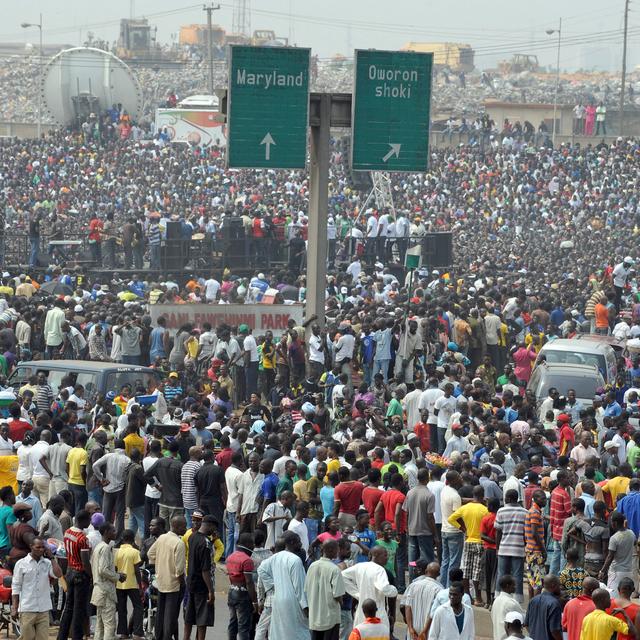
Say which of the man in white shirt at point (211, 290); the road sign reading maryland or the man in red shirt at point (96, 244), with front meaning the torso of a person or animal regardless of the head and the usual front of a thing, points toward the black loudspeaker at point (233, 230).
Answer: the man in white shirt

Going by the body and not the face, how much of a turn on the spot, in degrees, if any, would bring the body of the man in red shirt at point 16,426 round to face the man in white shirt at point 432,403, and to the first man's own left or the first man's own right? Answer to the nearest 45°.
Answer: approximately 90° to the first man's own right

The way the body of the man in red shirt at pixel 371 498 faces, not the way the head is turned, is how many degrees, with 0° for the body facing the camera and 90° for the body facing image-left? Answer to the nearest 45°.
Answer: approximately 180°

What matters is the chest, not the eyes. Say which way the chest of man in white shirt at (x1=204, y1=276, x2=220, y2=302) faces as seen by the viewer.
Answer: away from the camera

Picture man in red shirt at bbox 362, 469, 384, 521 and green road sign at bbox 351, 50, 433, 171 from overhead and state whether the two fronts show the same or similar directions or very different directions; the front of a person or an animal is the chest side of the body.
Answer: very different directions

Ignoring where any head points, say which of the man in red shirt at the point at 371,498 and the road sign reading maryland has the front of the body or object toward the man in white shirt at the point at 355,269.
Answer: the man in red shirt

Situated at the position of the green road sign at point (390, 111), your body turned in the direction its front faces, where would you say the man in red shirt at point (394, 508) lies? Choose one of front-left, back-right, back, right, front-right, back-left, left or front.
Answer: front

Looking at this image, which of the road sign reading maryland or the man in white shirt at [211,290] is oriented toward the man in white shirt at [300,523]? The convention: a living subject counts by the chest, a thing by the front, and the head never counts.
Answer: the road sign reading maryland

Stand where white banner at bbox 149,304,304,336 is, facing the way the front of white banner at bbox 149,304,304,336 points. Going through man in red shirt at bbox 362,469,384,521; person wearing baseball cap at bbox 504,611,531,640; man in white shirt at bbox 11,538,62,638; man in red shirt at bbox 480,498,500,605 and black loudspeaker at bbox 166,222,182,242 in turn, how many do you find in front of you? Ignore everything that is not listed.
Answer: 4

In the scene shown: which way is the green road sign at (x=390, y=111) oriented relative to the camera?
toward the camera

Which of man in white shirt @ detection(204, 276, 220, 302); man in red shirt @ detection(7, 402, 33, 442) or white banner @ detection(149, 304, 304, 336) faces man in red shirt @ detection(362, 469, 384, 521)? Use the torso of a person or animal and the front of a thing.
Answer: the white banner

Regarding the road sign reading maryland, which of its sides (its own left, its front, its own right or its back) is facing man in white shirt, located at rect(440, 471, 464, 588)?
front

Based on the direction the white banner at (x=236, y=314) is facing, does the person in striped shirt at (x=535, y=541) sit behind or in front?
in front

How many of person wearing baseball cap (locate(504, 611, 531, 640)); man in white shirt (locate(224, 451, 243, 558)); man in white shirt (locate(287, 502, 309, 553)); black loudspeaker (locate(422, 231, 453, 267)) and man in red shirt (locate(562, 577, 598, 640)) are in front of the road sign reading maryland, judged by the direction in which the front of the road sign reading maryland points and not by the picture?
4

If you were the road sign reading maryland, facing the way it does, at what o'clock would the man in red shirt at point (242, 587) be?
The man in red shirt is roughly at 12 o'clock from the road sign reading maryland.
